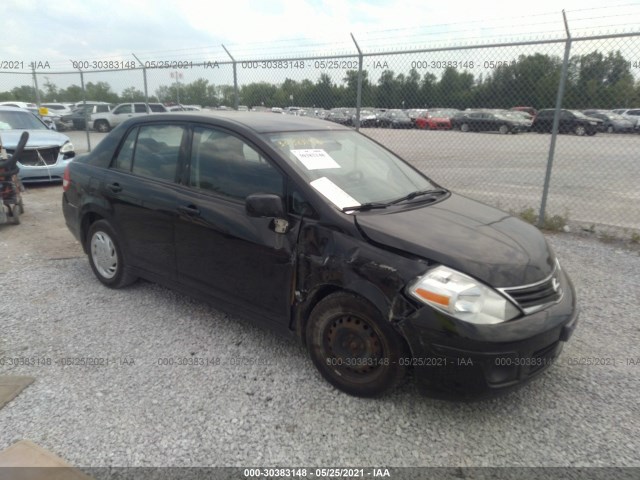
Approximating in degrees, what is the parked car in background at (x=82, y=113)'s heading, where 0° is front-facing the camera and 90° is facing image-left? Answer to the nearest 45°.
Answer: approximately 45°

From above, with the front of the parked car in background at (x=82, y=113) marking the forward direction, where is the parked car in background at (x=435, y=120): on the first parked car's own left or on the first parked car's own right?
on the first parked car's own left

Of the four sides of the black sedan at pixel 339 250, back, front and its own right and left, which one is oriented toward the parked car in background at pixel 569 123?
left

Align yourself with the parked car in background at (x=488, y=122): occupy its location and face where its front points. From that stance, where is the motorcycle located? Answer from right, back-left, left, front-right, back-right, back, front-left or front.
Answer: right

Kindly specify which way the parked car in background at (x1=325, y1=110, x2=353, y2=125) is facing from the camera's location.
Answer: facing the viewer and to the right of the viewer

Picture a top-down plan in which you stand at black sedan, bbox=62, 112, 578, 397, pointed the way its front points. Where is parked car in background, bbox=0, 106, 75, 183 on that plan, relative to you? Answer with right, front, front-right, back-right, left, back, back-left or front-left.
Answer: back
